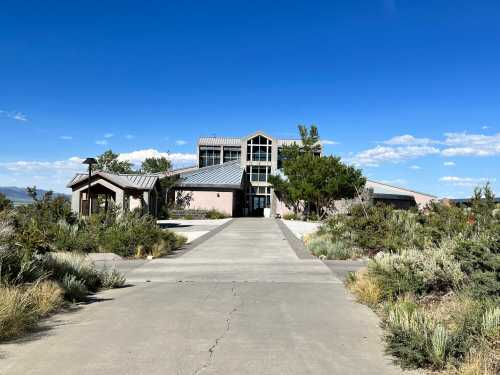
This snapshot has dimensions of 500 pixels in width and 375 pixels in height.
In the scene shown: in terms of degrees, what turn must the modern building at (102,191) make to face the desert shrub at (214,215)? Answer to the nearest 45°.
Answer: approximately 135° to its left

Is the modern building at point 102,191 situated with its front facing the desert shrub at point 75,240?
yes

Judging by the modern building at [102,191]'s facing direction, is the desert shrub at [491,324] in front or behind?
in front

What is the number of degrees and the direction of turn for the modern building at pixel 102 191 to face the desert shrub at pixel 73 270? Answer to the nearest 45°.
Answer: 0° — it already faces it

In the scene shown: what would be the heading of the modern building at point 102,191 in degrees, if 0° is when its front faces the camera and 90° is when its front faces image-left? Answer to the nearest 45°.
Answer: approximately 0°

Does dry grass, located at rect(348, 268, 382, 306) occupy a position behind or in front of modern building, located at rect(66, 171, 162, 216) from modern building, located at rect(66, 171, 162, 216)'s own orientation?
in front

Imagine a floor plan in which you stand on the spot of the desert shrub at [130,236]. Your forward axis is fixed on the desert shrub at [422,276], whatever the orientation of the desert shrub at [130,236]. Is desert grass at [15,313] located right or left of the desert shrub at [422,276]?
right

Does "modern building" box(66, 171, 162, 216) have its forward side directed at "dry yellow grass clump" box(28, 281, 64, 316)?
yes

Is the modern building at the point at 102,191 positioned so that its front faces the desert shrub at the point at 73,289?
yes

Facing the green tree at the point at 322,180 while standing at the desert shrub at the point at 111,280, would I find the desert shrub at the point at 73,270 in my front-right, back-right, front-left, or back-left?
back-left
